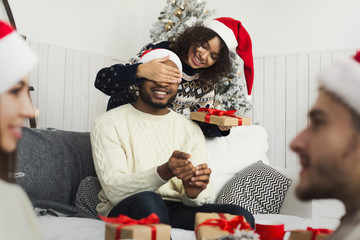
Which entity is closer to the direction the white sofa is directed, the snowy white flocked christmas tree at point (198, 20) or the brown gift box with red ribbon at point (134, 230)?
the brown gift box with red ribbon

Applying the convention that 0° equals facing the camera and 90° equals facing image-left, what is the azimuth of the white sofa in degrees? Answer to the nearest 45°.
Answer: approximately 0°

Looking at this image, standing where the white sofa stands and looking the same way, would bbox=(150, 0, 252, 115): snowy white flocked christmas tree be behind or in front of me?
behind

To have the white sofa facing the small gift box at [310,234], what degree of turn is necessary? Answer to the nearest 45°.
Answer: approximately 45° to its left

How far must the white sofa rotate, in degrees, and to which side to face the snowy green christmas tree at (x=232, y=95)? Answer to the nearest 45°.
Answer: approximately 135° to its left
